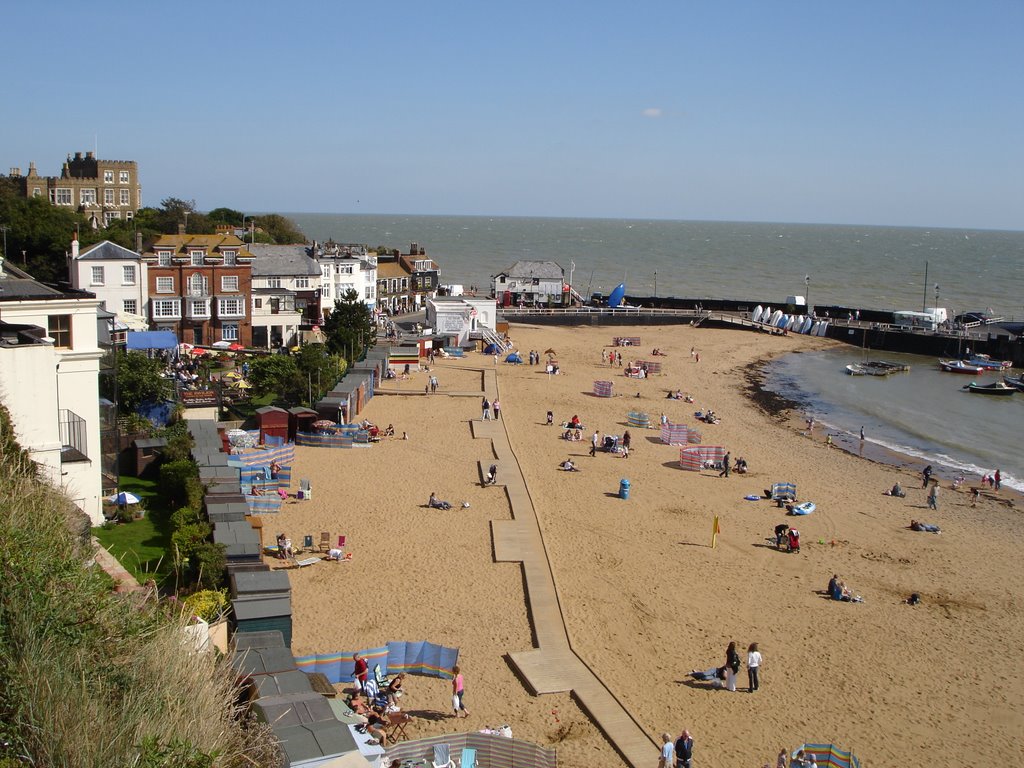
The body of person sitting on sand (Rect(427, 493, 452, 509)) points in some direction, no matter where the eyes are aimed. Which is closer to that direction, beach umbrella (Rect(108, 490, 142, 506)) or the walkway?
the walkway

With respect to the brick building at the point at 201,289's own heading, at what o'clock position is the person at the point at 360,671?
The person is roughly at 12 o'clock from the brick building.

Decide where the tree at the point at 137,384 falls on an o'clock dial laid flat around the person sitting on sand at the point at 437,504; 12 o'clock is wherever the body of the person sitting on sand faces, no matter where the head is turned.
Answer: The tree is roughly at 7 o'clock from the person sitting on sand.

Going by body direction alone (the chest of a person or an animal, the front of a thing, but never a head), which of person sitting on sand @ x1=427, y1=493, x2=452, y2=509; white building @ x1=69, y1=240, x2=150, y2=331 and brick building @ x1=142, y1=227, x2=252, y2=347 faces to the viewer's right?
the person sitting on sand

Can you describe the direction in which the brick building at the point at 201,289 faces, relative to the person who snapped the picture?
facing the viewer

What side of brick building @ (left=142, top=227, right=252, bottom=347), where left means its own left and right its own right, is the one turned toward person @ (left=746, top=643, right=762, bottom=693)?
front

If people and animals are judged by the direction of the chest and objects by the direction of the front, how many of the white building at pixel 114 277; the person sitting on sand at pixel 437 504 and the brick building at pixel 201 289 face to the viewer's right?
1

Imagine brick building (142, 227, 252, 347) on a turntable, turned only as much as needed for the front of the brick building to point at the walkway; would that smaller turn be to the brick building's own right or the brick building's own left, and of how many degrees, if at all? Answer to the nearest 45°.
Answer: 0° — it already faces it

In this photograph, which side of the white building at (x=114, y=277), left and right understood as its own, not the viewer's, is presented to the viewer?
front

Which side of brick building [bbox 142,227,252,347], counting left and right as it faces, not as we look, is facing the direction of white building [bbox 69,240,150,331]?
right

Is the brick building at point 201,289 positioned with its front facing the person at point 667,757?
yes

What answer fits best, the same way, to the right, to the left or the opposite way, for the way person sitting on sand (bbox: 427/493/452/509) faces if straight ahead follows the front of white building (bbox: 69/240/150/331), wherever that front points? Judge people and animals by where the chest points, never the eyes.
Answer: to the left

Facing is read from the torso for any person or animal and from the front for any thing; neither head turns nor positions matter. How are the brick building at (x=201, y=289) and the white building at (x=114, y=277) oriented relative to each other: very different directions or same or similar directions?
same or similar directions

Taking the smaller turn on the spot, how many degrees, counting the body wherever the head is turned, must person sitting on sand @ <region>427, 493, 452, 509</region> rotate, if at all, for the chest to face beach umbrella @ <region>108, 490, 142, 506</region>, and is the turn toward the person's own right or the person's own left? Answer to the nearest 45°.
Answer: approximately 135° to the person's own right

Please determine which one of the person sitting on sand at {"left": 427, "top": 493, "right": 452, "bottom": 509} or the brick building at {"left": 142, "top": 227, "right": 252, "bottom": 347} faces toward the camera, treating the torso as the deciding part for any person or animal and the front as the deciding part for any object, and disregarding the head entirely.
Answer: the brick building

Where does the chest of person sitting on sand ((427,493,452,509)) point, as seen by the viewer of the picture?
to the viewer's right

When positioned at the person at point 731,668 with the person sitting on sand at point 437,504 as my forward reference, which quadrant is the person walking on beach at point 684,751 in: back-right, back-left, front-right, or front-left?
back-left

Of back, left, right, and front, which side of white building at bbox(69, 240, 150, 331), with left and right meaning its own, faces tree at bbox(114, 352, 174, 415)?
front

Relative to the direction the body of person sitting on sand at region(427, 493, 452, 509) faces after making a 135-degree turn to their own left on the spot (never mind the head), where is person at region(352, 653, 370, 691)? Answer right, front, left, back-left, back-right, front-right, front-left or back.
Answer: back-left

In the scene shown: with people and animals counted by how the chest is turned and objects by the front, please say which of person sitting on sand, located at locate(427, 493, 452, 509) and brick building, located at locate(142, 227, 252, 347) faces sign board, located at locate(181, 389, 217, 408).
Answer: the brick building
